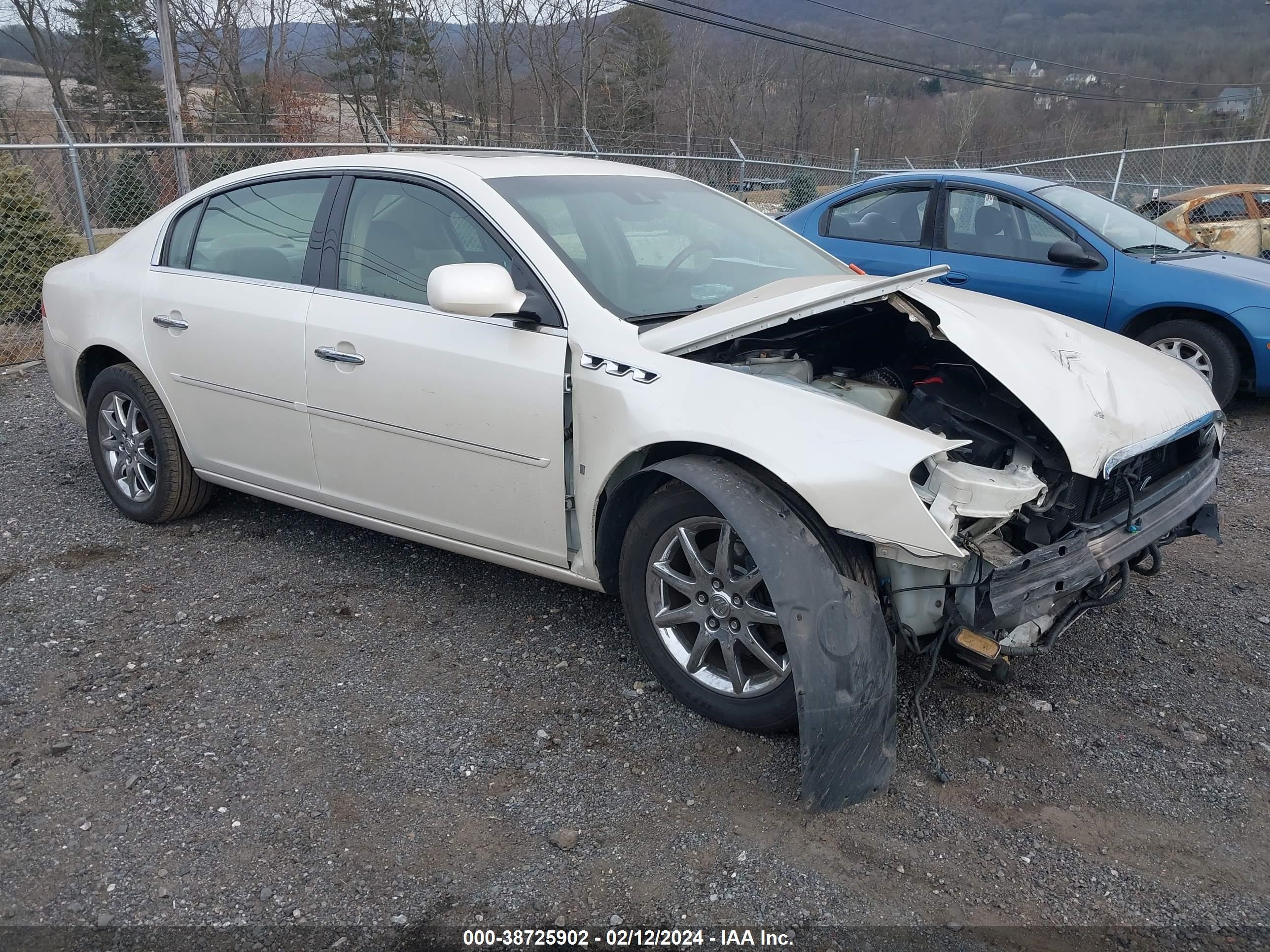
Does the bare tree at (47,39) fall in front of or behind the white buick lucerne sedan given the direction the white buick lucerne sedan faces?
behind

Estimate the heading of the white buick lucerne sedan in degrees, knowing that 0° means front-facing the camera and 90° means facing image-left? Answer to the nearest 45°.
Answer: approximately 315°

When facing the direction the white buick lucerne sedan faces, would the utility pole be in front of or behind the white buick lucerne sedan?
behind

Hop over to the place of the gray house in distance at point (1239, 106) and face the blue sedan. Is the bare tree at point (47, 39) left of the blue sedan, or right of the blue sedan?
right

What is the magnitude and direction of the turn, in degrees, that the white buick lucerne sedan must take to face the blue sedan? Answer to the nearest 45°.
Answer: approximately 90° to its left

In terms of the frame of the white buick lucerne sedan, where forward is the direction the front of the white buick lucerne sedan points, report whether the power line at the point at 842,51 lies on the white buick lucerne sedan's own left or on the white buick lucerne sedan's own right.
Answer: on the white buick lucerne sedan's own left

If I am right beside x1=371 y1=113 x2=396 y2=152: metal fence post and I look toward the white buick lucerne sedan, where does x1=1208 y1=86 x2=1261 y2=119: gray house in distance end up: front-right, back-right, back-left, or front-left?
back-left

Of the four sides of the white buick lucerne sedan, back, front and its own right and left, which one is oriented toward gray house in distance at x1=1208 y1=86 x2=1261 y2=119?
left
